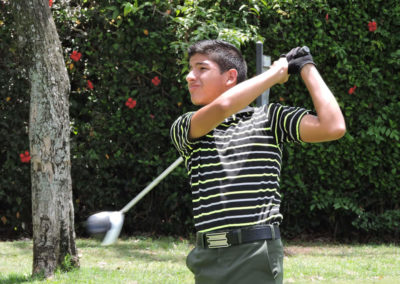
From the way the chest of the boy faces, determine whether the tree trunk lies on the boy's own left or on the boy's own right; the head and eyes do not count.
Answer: on the boy's own right

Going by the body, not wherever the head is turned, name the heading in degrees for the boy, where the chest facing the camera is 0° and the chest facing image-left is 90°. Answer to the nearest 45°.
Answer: approximately 45°
